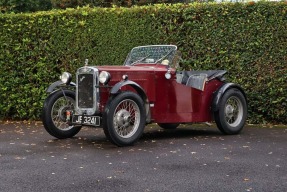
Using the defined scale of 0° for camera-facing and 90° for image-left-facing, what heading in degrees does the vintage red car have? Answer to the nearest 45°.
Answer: approximately 45°
